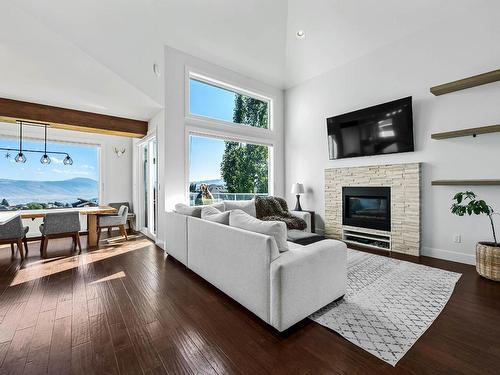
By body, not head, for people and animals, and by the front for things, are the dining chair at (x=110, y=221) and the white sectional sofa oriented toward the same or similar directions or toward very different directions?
very different directions

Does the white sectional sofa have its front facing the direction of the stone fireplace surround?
yes

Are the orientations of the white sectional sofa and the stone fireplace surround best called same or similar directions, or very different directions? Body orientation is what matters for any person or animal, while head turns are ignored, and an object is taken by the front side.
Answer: very different directions

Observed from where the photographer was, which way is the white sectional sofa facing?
facing away from the viewer and to the right of the viewer

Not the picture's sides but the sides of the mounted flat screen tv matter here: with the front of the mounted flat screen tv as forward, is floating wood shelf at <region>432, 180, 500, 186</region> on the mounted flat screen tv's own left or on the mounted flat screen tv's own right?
on the mounted flat screen tv's own left

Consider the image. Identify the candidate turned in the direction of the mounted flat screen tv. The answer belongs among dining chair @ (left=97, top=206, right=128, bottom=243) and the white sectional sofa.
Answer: the white sectional sofa

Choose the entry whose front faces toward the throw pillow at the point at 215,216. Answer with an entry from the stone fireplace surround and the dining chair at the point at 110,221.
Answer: the stone fireplace surround

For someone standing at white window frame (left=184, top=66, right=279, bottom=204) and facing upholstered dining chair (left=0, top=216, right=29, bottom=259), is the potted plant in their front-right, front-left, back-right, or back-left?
back-left

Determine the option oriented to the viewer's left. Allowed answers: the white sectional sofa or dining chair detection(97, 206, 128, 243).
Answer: the dining chair

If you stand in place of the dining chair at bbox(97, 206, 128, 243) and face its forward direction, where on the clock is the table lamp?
The table lamp is roughly at 7 o'clock from the dining chair.

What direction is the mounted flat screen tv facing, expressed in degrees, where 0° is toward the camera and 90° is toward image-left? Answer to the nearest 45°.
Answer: approximately 45°

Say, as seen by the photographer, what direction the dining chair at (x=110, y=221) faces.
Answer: facing to the left of the viewer

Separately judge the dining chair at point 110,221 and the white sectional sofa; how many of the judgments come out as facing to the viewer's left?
1
